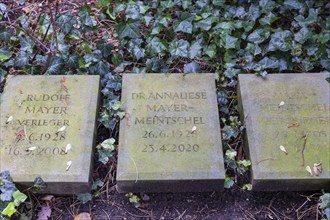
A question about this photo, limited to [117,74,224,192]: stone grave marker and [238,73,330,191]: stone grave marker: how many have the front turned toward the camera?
2

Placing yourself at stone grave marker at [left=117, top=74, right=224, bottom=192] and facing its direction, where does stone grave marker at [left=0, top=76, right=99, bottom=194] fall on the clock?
stone grave marker at [left=0, top=76, right=99, bottom=194] is roughly at 3 o'clock from stone grave marker at [left=117, top=74, right=224, bottom=192].

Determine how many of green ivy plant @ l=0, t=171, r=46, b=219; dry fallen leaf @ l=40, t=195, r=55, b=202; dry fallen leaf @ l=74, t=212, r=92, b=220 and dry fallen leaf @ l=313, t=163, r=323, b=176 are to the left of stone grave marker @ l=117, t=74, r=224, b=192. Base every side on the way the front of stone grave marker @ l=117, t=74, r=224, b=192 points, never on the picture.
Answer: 1

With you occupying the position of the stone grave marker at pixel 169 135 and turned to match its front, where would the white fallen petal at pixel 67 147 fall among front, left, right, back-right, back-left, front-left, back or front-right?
right

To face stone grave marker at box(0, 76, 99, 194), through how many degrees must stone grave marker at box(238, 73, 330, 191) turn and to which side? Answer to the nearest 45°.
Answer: approximately 90° to its right

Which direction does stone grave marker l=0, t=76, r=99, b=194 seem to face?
toward the camera

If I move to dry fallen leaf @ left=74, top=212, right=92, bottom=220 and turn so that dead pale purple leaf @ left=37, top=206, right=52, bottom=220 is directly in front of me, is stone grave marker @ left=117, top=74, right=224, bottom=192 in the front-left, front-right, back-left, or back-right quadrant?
back-right

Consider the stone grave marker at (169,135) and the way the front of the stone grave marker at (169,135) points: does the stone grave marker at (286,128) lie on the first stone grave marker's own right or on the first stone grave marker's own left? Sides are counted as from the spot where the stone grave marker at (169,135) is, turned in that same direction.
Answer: on the first stone grave marker's own left

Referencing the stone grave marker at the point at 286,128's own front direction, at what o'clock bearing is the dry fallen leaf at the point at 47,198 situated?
The dry fallen leaf is roughly at 2 o'clock from the stone grave marker.

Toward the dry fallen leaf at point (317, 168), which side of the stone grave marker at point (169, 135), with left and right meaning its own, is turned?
left

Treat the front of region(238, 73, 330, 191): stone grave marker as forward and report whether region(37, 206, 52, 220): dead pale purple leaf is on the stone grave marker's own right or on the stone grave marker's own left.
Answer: on the stone grave marker's own right

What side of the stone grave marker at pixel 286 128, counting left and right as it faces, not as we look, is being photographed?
front

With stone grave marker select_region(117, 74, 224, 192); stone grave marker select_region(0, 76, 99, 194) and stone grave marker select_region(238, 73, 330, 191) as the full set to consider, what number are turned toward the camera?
3

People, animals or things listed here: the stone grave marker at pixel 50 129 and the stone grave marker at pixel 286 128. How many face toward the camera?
2

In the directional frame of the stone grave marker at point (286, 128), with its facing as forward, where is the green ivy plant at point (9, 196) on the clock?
The green ivy plant is roughly at 2 o'clock from the stone grave marker.
